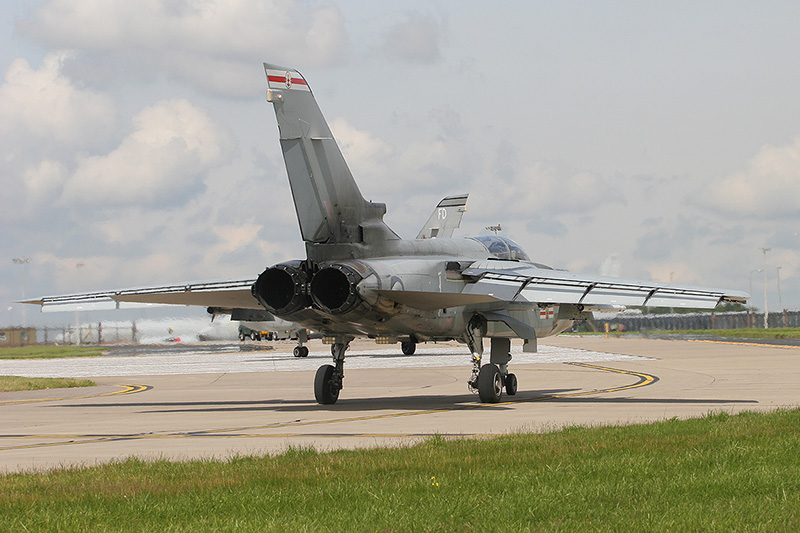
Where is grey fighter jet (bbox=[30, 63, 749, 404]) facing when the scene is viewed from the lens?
facing away from the viewer and to the right of the viewer
